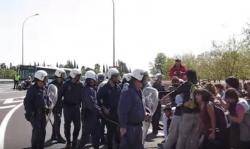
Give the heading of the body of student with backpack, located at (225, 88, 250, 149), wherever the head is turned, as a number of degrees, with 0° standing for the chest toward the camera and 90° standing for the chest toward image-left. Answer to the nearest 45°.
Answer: approximately 90°

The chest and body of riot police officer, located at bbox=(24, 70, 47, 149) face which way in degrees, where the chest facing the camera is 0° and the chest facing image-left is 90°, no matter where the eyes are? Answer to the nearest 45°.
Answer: approximately 315°

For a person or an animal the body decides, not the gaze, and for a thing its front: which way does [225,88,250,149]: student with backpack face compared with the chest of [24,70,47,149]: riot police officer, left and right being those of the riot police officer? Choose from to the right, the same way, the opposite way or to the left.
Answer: the opposite way

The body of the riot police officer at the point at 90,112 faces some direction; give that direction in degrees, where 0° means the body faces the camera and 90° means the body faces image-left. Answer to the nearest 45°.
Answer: approximately 315°

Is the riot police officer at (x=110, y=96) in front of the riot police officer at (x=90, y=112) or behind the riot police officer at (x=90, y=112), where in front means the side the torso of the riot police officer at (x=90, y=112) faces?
in front

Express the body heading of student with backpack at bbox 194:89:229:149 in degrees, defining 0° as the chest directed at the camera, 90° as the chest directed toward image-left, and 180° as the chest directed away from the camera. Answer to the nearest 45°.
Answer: approximately 90°

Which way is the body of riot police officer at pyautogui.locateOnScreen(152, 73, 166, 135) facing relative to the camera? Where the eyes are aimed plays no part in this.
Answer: to the viewer's right

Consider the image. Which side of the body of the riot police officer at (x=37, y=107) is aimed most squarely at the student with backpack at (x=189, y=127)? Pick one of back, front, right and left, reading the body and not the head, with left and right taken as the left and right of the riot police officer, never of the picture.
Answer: front
